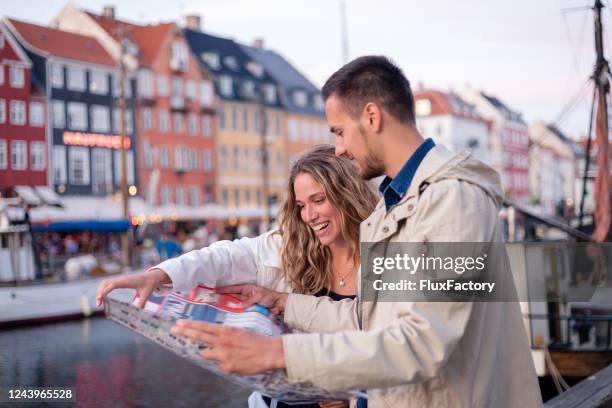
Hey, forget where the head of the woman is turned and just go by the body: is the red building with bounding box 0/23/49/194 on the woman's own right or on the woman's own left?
on the woman's own right

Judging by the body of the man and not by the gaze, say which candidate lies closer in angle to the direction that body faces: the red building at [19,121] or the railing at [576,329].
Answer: the red building

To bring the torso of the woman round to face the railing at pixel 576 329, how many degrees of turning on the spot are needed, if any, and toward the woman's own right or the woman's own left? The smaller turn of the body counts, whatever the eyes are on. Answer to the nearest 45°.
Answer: approximately 180°

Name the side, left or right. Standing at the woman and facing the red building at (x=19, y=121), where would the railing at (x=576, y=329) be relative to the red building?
right

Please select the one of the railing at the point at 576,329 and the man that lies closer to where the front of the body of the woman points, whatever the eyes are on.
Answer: the man

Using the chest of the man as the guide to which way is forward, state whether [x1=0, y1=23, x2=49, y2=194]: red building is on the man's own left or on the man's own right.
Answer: on the man's own right

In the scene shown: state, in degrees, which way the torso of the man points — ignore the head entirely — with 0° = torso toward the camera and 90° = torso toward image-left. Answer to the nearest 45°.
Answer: approximately 90°

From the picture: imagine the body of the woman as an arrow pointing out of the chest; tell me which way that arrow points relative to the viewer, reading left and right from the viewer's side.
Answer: facing the viewer and to the left of the viewer

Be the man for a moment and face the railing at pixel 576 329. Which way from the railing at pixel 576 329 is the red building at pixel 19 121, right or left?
left
